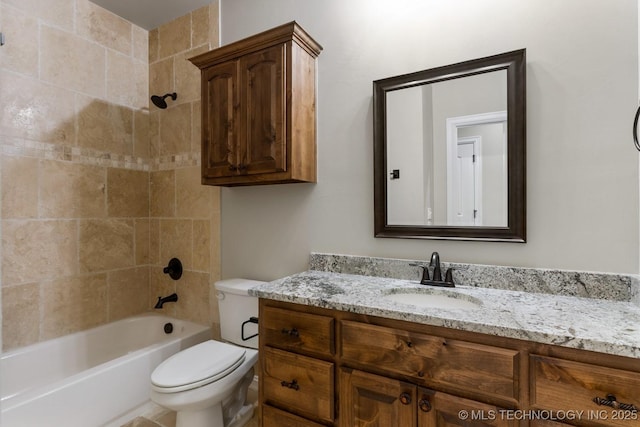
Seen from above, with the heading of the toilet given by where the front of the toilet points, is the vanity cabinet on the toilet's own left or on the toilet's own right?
on the toilet's own left

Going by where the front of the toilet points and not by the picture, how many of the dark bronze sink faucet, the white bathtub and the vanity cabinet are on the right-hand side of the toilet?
1

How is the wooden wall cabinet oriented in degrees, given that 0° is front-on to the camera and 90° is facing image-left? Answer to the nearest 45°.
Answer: approximately 45°

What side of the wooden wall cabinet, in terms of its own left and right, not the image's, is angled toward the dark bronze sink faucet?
left

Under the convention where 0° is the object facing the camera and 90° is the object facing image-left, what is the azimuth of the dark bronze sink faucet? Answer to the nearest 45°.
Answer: approximately 45°
